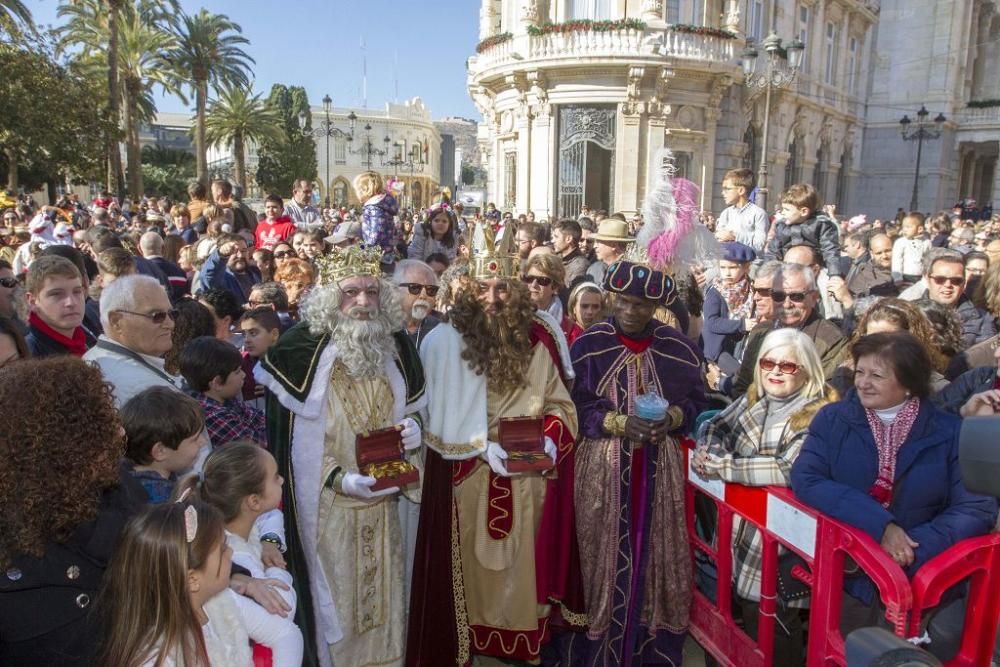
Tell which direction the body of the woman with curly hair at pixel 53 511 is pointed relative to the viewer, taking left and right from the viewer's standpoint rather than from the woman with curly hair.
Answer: facing away from the viewer and to the right of the viewer

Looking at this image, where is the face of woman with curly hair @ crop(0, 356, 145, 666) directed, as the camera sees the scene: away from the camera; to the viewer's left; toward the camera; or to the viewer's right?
away from the camera

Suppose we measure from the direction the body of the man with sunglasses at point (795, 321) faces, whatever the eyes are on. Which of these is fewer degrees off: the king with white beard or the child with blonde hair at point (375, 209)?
the king with white beard

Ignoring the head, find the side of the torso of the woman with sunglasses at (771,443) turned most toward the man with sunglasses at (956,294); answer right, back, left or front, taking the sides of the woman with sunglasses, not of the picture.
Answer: back

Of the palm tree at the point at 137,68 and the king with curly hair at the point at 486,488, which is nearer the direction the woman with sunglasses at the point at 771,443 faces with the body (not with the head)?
the king with curly hair

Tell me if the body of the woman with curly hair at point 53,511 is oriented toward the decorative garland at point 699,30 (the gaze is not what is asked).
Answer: yes

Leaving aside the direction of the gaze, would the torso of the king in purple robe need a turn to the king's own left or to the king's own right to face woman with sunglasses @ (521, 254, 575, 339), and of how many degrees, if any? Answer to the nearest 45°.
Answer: approximately 135° to the king's own right

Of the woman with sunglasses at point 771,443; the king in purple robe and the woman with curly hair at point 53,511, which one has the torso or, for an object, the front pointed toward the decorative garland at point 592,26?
the woman with curly hair

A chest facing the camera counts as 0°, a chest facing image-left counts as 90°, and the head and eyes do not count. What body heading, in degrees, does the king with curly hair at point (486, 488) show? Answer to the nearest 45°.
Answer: approximately 0°

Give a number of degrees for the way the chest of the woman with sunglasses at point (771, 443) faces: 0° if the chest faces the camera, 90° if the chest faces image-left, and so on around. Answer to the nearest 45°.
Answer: approximately 45°
